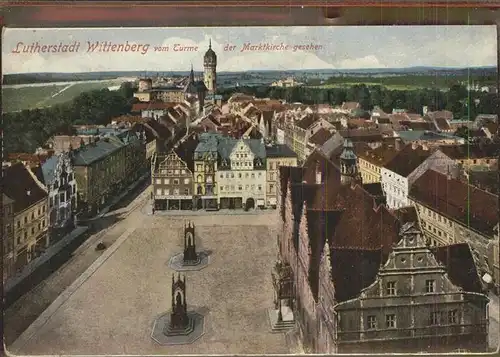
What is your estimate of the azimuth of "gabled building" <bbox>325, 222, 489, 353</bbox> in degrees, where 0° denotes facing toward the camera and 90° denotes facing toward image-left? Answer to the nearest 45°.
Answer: approximately 0°
